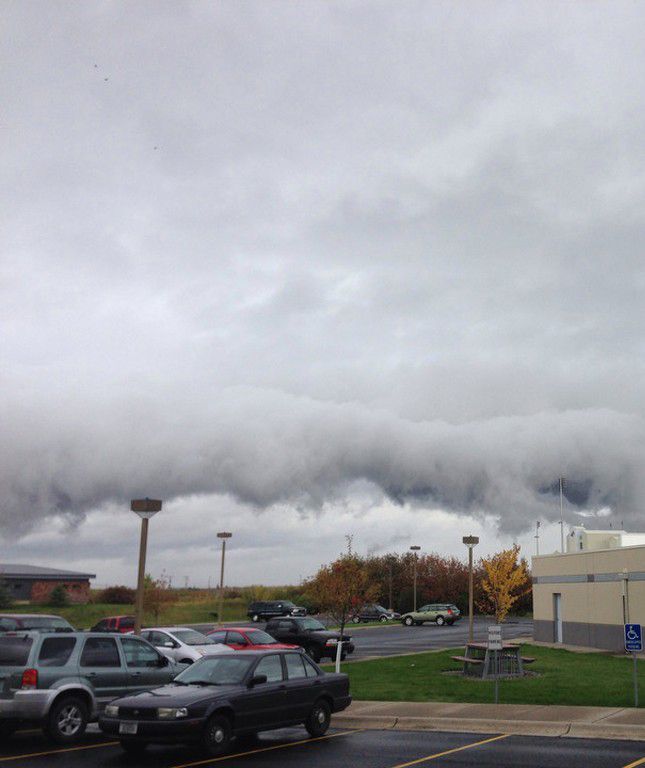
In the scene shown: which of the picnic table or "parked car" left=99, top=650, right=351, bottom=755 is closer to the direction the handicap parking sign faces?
the parked car

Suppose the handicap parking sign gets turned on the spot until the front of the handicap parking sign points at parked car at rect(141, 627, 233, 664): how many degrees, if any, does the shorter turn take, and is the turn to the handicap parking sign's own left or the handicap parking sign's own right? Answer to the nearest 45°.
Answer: approximately 90° to the handicap parking sign's own right

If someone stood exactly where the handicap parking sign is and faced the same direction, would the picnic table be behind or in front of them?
behind

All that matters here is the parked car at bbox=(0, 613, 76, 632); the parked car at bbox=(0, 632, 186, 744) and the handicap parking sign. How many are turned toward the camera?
1

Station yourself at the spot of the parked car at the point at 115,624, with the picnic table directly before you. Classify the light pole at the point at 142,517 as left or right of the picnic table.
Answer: right

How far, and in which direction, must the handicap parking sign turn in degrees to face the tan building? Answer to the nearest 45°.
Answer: approximately 180°

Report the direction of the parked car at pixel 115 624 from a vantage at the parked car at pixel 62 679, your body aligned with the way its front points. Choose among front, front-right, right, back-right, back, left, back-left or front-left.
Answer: front-left

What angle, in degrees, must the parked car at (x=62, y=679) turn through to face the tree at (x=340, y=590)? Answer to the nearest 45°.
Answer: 0° — it already faces it
